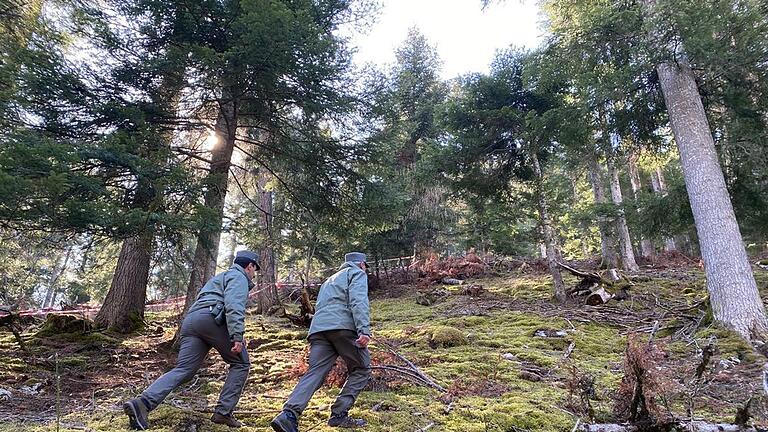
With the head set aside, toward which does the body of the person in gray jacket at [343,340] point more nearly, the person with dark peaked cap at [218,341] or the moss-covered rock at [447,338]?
the moss-covered rock

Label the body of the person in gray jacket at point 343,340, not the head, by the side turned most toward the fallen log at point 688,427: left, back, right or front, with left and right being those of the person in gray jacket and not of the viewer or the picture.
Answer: right

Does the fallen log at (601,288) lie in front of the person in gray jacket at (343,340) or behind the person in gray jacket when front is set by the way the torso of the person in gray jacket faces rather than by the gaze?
in front

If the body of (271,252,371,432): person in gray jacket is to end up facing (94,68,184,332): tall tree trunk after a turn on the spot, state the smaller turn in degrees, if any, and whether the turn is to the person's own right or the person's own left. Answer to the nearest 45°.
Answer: approximately 90° to the person's own left

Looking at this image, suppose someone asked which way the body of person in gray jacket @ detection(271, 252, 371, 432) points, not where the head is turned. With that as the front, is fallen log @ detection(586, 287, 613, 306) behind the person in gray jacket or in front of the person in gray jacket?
in front

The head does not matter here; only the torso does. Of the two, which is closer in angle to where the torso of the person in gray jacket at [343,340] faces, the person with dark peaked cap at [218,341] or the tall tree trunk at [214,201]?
the tall tree trunk

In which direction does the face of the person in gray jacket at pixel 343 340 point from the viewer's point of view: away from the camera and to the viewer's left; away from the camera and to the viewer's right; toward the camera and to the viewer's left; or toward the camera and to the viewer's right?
away from the camera and to the viewer's right

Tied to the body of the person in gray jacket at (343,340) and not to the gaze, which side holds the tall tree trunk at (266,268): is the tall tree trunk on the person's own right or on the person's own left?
on the person's own left

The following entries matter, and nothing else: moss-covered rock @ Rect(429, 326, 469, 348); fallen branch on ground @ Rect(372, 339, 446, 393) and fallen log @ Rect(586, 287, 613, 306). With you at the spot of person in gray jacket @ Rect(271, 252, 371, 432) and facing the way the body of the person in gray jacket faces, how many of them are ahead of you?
3

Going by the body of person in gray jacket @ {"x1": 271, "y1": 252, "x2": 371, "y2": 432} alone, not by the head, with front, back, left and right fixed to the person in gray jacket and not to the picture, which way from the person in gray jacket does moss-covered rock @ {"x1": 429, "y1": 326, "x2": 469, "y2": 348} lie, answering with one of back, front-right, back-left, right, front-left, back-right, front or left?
front

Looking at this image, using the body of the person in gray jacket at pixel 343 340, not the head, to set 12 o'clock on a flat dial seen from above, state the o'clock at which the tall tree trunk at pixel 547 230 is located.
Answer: The tall tree trunk is roughly at 12 o'clock from the person in gray jacket.

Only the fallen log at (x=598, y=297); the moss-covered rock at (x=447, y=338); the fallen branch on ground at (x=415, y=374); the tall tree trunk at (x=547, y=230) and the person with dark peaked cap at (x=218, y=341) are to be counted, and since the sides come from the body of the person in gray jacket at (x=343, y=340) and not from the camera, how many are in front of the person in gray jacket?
4

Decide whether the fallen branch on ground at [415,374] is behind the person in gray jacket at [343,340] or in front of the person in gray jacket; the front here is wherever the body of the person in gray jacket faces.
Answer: in front

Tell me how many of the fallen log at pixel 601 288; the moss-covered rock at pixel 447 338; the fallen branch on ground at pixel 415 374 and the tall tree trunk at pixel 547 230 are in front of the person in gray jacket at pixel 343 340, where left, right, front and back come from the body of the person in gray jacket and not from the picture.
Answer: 4
